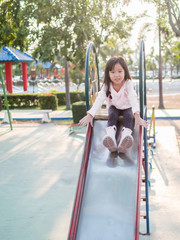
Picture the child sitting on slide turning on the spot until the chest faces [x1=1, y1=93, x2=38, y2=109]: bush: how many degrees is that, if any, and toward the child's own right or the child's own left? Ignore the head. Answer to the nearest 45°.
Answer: approximately 180°

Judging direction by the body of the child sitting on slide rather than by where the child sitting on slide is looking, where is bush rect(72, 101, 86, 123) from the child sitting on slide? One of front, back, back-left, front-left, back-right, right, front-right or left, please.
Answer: back

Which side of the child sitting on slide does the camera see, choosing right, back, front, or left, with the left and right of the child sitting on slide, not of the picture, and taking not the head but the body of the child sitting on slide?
front

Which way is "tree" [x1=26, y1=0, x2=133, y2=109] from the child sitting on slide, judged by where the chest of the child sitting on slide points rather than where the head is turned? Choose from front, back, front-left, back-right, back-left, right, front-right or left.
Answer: back

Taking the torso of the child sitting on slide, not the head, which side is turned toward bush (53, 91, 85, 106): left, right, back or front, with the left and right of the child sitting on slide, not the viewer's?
back

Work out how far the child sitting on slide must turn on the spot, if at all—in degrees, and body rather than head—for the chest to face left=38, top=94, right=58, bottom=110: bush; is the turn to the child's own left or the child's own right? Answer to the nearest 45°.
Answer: approximately 180°

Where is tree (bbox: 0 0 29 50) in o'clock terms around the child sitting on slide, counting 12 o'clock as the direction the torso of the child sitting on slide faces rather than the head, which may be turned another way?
The tree is roughly at 5 o'clock from the child sitting on slide.
